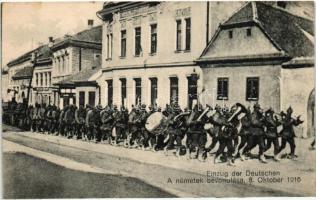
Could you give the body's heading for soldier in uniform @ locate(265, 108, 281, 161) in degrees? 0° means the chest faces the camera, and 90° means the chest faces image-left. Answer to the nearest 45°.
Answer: approximately 315°

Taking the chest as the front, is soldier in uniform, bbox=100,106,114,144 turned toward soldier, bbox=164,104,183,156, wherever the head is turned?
yes

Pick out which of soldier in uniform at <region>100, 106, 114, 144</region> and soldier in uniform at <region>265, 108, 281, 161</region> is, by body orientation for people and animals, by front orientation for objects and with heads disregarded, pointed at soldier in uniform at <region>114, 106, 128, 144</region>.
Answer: soldier in uniform at <region>100, 106, 114, 144</region>

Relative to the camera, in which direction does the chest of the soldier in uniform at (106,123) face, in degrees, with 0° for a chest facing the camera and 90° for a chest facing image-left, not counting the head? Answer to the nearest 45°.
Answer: approximately 315°

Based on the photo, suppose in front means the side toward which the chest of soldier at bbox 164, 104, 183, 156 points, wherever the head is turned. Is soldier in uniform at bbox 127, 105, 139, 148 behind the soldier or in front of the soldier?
behind

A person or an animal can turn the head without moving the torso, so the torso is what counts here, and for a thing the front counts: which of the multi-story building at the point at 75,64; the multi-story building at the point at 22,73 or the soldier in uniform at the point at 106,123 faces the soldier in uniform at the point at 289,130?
the soldier in uniform at the point at 106,123

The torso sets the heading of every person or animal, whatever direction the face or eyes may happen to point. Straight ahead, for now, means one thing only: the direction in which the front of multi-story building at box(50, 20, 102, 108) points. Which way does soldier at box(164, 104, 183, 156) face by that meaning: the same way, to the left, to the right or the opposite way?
to the left

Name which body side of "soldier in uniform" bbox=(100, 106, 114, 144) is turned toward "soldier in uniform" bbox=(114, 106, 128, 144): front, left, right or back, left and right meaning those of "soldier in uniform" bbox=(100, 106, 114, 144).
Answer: front
